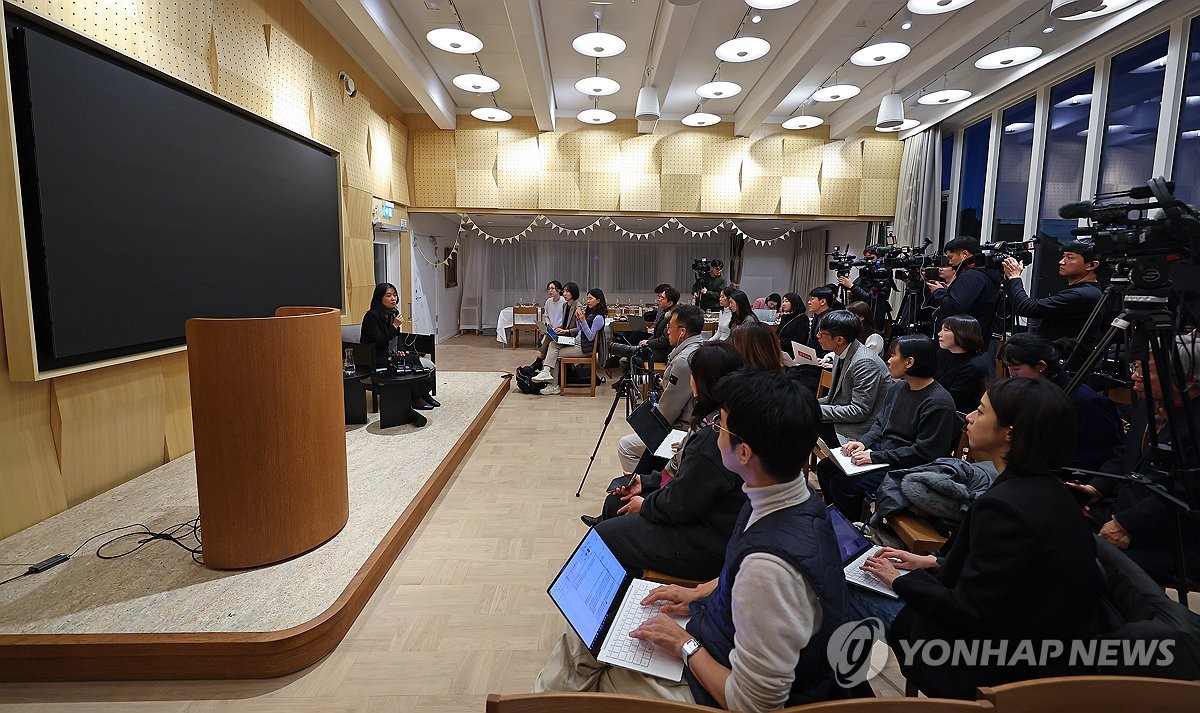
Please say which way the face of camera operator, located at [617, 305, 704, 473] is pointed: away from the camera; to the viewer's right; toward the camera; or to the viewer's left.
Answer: to the viewer's left

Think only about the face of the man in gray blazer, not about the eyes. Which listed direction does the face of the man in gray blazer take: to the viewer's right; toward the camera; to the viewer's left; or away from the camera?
to the viewer's left

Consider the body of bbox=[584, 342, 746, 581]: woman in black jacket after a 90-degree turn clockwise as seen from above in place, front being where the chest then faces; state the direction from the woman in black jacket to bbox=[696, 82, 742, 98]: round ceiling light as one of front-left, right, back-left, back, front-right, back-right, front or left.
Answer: front

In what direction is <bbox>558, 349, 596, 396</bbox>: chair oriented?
to the viewer's left

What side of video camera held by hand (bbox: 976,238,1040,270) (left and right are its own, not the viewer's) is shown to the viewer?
left

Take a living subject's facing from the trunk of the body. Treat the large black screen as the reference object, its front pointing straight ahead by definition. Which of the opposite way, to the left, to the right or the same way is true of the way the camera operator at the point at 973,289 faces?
the opposite way

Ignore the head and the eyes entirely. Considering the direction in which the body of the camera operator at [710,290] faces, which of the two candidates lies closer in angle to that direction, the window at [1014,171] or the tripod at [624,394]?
the tripod

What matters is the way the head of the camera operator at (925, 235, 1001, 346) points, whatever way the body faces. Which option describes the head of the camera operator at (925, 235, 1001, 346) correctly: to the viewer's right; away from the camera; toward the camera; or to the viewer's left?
to the viewer's left

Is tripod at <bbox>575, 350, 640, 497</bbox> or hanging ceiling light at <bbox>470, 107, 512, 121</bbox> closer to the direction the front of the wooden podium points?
the tripod

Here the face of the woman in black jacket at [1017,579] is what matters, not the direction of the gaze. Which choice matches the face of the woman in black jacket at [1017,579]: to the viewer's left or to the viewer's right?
to the viewer's left

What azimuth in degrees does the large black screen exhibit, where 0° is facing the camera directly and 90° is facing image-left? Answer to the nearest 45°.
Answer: approximately 315°

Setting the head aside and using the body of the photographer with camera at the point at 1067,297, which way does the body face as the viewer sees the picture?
to the viewer's left

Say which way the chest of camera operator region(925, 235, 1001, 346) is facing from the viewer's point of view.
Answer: to the viewer's left
